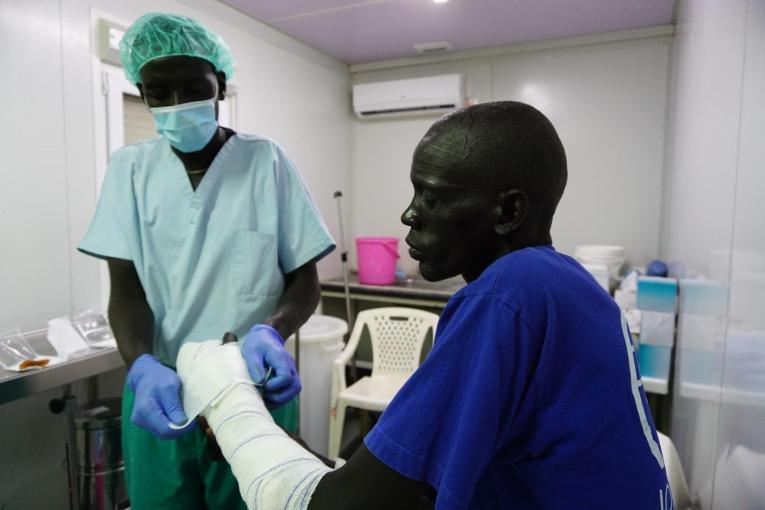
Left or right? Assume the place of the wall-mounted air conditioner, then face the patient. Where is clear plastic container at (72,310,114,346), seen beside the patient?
right

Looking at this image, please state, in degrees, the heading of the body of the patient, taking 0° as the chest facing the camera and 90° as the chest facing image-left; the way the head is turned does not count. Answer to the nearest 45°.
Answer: approximately 90°

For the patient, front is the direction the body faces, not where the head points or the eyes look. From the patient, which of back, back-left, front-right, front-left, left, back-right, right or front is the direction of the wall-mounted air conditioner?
right

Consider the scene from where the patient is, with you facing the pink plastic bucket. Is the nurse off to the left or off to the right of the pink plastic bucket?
left

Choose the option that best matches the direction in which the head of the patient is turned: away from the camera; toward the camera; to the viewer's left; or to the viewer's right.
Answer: to the viewer's left

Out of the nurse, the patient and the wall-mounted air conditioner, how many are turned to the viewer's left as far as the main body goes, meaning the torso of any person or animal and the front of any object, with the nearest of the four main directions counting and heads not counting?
1

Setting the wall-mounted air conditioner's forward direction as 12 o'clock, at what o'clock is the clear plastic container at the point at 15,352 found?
The clear plastic container is roughly at 1 o'clock from the wall-mounted air conditioner.

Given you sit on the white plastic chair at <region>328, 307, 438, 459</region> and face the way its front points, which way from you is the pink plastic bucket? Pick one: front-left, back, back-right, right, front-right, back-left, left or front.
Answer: back-right

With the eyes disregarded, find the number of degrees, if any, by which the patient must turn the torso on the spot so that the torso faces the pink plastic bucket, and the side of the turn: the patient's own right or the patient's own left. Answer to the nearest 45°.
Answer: approximately 90° to the patient's own right
